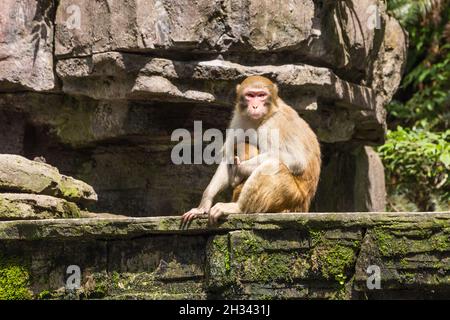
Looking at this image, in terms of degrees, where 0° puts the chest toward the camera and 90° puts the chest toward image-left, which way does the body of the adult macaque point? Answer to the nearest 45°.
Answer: approximately 45°

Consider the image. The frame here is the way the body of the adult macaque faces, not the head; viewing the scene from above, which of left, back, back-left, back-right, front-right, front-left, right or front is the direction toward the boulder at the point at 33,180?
front-right
